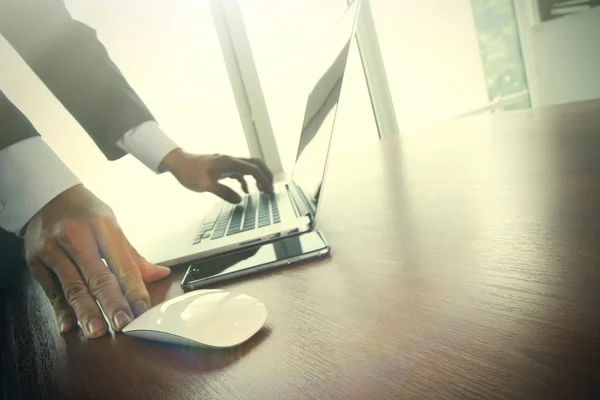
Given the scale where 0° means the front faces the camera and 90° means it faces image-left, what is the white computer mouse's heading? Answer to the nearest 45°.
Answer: approximately 270°

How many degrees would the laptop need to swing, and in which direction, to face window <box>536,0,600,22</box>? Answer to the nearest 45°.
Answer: approximately 135° to its right

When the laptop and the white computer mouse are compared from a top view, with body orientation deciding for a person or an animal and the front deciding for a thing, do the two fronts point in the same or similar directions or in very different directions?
very different directions

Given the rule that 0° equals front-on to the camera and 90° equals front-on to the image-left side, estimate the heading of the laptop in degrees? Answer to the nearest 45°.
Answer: approximately 90°

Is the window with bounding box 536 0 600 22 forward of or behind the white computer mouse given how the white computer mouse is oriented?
forward

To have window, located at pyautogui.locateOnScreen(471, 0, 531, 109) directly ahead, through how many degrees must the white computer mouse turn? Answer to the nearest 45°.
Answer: approximately 45° to its left

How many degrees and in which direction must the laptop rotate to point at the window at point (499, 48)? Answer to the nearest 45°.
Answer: approximately 135° to its right

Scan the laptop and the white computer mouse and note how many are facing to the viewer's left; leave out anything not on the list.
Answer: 1
